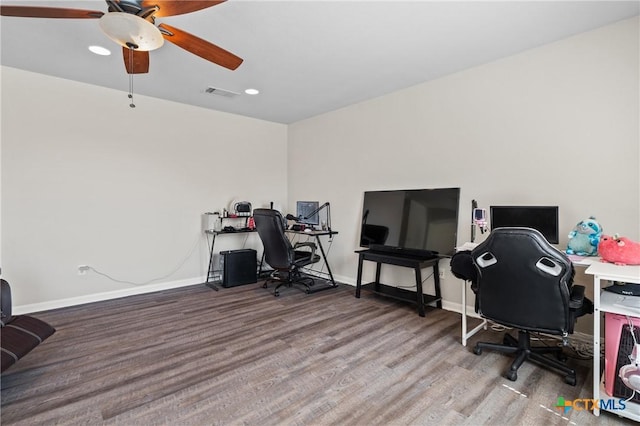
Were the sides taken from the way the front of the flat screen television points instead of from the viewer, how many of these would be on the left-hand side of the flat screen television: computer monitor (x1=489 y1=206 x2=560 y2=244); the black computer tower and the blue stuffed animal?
2

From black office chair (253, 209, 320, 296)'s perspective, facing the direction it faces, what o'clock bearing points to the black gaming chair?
The black gaming chair is roughly at 3 o'clock from the black office chair.

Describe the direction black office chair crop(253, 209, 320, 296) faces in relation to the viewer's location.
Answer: facing away from the viewer and to the right of the viewer

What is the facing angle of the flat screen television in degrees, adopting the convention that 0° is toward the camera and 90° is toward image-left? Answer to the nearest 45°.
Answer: approximately 45°

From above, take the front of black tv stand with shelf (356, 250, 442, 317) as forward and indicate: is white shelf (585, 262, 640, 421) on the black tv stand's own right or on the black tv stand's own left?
on the black tv stand's own left

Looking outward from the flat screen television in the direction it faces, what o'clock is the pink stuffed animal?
The pink stuffed animal is roughly at 9 o'clock from the flat screen television.

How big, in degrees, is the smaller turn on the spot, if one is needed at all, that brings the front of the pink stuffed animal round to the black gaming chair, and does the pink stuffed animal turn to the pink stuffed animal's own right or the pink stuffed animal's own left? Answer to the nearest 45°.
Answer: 0° — it already faces it

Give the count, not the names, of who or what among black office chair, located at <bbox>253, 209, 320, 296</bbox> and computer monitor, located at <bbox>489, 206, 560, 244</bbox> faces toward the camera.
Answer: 1
